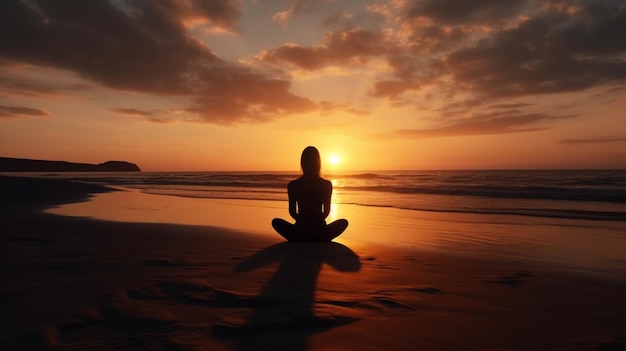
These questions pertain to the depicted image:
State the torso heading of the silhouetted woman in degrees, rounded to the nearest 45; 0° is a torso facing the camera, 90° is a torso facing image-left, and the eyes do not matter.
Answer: approximately 180°

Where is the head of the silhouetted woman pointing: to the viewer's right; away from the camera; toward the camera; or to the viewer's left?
away from the camera
